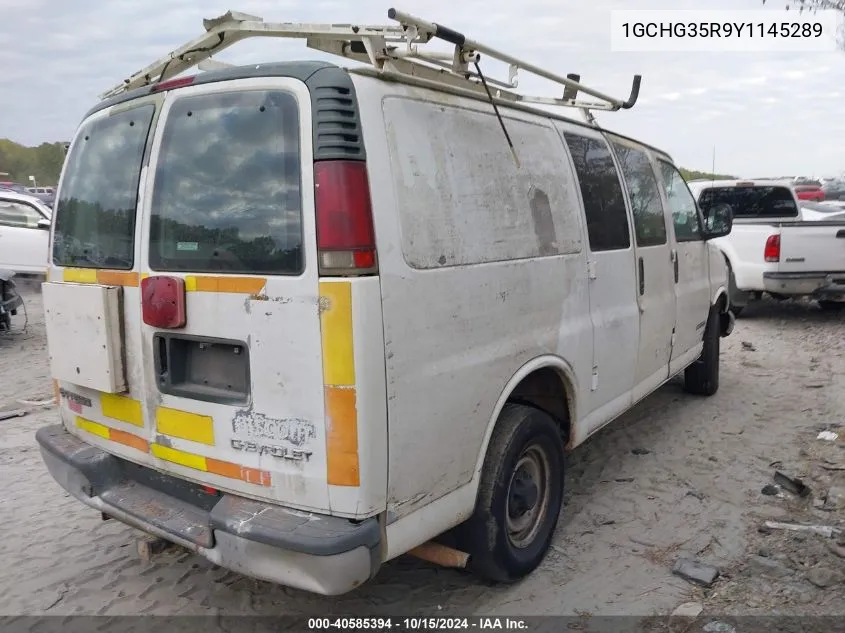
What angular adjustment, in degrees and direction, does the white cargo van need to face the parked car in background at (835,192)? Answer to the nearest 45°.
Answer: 0° — it already faces it

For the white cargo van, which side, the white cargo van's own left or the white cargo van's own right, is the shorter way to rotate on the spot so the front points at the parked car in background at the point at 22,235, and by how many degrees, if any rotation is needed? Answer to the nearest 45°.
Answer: approximately 90° to the white cargo van's own left

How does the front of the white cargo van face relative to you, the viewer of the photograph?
facing away from the viewer and to the right of the viewer

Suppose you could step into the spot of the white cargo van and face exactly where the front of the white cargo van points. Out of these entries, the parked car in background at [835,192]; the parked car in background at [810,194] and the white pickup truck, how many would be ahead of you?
3

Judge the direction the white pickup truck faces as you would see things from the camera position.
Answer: facing away from the viewer and to the left of the viewer

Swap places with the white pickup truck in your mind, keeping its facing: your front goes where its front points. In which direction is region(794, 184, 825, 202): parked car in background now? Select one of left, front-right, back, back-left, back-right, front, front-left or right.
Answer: front-right

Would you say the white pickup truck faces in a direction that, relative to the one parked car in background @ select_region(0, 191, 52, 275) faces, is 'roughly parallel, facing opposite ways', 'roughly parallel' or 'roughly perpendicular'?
roughly perpendicular

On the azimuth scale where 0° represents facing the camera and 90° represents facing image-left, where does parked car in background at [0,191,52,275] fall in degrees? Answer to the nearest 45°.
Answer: approximately 270°
